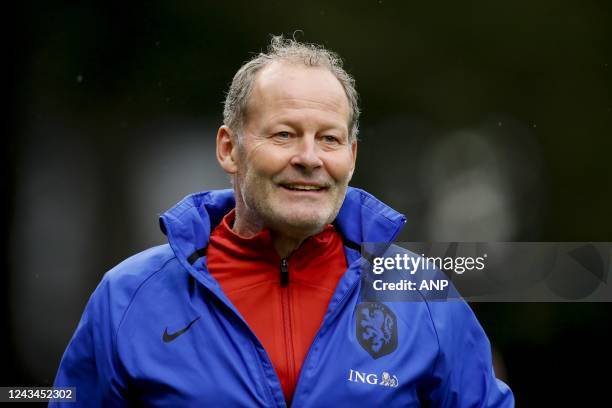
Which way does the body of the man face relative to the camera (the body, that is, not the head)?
toward the camera
